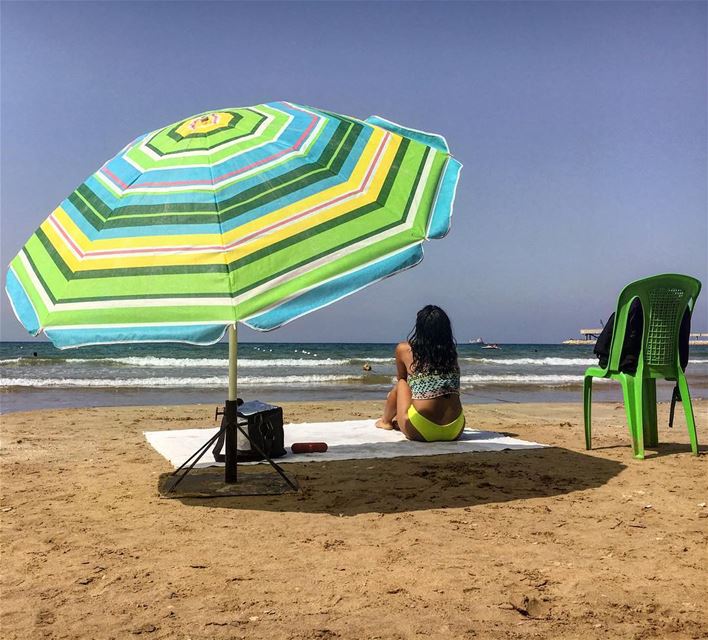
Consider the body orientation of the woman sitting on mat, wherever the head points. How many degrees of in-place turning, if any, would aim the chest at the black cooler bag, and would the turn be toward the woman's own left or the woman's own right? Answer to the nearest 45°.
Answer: approximately 90° to the woman's own left

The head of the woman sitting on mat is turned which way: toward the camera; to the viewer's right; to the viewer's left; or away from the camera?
away from the camera

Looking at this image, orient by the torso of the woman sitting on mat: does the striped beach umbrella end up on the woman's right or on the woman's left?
on the woman's left

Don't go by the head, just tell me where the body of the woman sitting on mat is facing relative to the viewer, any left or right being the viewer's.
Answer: facing away from the viewer and to the left of the viewer
